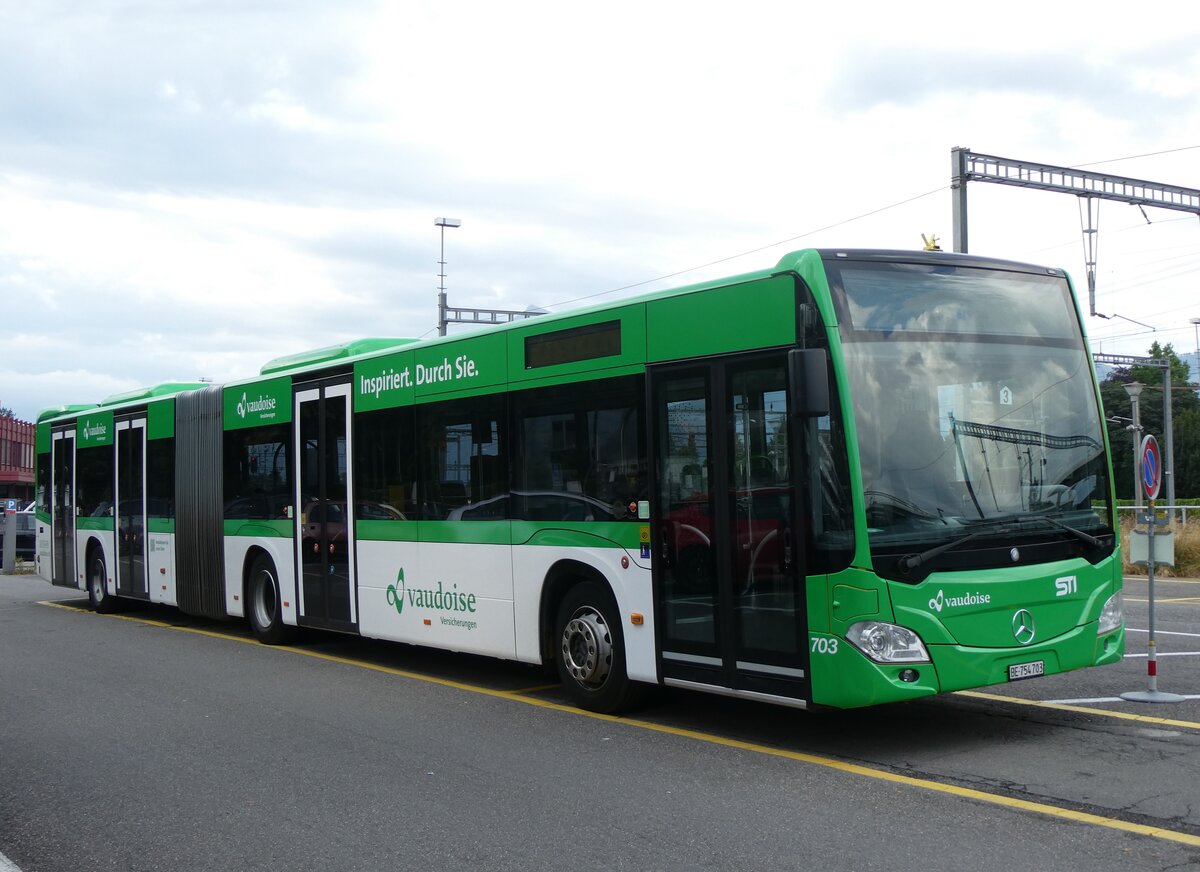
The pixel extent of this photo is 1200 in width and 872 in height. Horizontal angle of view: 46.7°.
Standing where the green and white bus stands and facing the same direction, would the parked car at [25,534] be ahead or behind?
behind

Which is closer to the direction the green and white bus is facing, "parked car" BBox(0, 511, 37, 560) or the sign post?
the sign post

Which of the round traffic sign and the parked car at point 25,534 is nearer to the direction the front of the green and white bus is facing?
the round traffic sign

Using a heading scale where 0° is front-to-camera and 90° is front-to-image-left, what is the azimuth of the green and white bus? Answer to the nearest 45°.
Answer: approximately 315°
